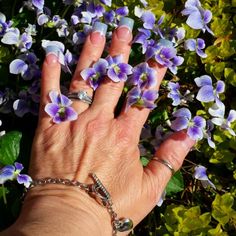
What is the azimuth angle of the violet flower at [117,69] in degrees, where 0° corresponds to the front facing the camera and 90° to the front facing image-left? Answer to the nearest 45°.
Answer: approximately 0°

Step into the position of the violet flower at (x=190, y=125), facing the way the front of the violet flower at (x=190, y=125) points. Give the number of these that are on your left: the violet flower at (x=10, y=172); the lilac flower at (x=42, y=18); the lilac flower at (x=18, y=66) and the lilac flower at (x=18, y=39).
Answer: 0

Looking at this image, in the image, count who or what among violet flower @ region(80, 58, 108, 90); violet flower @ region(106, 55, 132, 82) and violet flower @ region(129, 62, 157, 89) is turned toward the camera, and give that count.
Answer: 3

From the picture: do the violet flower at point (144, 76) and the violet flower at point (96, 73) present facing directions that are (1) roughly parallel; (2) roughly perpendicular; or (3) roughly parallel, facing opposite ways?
roughly parallel

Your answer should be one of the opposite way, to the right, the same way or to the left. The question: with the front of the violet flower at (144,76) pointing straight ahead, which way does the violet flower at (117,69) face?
the same way

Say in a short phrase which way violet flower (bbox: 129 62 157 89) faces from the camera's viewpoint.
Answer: facing the viewer

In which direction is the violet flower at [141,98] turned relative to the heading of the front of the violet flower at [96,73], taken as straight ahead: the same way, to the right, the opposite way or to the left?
the same way

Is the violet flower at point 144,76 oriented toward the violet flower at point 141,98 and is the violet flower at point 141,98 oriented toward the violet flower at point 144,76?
no

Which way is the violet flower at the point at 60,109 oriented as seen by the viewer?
toward the camera

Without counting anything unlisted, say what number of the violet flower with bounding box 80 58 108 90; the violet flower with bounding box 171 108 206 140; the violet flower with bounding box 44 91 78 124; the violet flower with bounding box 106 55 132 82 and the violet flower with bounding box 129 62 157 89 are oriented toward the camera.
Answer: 5

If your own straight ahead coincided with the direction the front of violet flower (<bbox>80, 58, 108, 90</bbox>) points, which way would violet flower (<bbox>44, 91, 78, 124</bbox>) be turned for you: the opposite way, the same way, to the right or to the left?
the same way

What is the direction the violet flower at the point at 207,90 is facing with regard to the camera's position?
facing the viewer and to the right of the viewer
